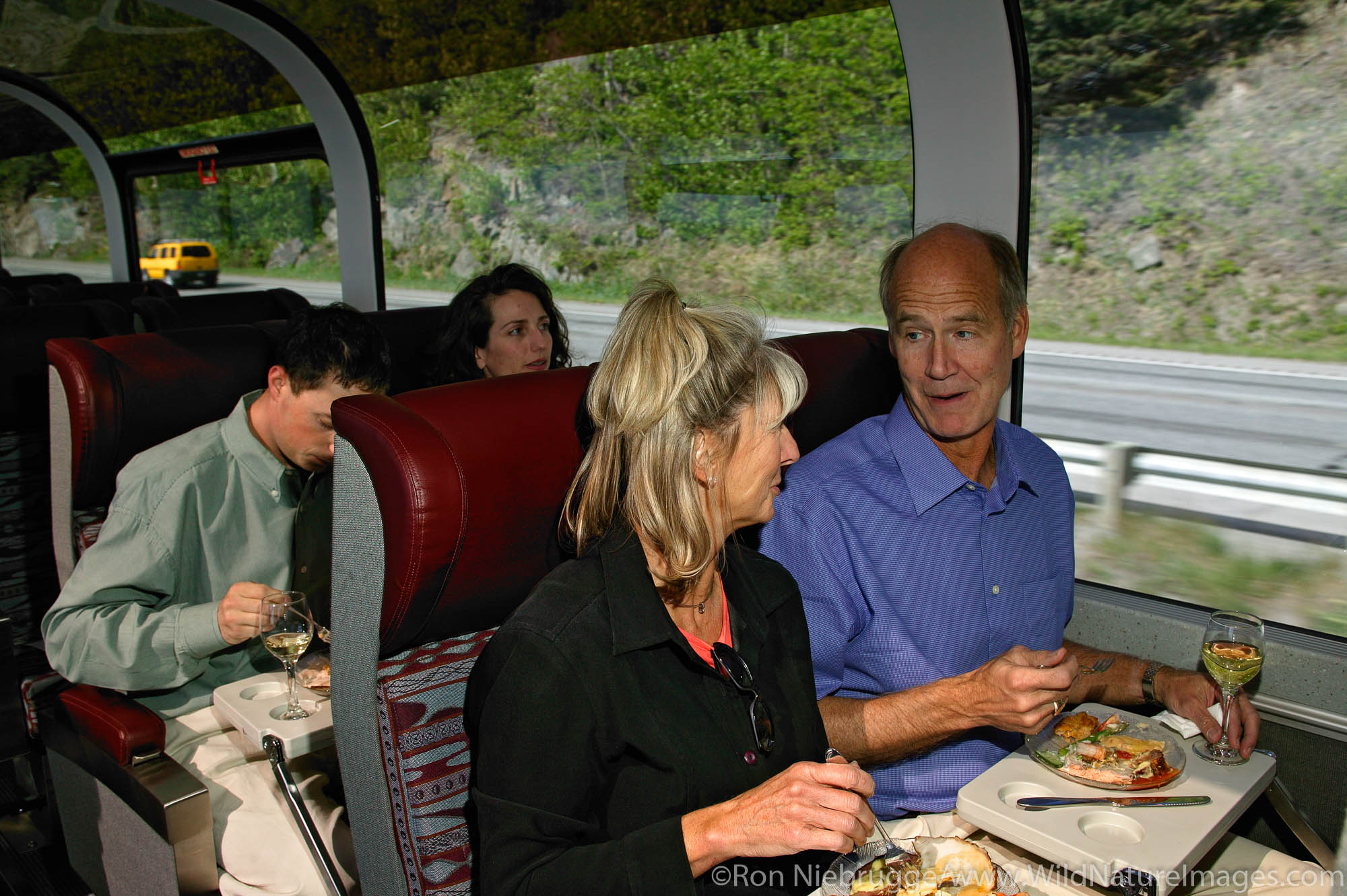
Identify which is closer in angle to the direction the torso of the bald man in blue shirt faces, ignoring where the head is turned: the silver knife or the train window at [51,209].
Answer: the silver knife

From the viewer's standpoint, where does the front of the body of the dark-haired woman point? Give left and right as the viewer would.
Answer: facing the viewer and to the right of the viewer

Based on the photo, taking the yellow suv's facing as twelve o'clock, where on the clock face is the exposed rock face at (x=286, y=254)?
The exposed rock face is roughly at 3 o'clock from the yellow suv.

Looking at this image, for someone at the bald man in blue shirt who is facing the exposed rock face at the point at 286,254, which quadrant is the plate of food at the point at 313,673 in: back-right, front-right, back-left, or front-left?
front-left

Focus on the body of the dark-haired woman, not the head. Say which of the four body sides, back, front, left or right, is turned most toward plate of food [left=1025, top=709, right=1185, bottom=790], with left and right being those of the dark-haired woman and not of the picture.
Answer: front

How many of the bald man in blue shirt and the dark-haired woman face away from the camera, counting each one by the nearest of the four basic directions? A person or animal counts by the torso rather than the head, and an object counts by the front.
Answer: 0

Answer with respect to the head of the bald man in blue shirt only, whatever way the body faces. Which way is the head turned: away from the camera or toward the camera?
toward the camera

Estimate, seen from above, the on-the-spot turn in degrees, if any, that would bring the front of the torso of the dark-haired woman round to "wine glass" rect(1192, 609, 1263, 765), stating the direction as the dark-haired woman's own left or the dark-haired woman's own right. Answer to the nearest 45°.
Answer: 0° — they already face it

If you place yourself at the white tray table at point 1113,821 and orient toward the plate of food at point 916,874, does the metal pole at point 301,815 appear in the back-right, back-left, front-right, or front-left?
front-right

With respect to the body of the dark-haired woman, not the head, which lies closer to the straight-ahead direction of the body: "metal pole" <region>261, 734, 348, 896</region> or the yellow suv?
the metal pole

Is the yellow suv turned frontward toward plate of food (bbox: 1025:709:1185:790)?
no

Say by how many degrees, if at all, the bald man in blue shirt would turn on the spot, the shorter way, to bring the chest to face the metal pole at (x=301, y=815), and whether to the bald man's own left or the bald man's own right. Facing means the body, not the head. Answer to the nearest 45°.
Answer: approximately 90° to the bald man's own right
